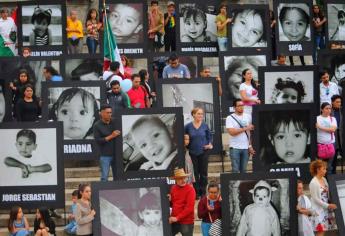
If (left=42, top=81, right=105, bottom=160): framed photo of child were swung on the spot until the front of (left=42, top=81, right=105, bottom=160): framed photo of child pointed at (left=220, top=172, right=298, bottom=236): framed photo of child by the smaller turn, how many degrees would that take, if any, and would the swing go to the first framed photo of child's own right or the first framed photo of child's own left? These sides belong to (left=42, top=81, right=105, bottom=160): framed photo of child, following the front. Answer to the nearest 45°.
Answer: approximately 45° to the first framed photo of child's own left

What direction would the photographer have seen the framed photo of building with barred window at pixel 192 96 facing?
facing the viewer

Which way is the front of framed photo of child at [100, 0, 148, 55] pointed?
toward the camera

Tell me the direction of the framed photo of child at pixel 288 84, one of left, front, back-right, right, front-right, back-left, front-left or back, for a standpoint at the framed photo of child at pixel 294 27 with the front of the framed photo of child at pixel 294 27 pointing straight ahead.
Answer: front

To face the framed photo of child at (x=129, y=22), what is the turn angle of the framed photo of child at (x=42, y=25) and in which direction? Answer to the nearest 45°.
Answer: approximately 90° to its left

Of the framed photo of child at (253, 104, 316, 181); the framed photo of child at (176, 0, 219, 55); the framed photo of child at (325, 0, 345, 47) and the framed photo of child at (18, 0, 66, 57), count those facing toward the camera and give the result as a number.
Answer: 4

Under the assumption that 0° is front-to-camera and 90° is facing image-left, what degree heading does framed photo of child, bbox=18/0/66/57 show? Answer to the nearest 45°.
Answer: approximately 0°

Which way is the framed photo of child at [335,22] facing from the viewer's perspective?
toward the camera
